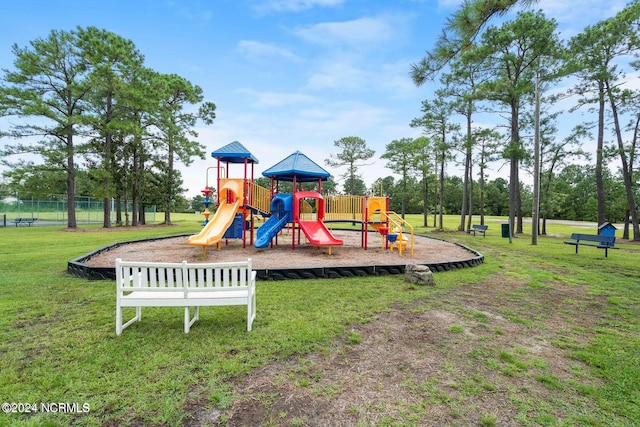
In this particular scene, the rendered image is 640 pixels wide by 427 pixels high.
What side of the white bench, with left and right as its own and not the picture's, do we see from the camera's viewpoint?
back

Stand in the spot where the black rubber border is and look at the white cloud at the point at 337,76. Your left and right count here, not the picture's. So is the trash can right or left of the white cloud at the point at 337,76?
right

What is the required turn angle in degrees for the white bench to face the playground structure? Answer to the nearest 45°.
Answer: approximately 45° to its right

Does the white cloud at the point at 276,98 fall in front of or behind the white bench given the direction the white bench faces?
in front
